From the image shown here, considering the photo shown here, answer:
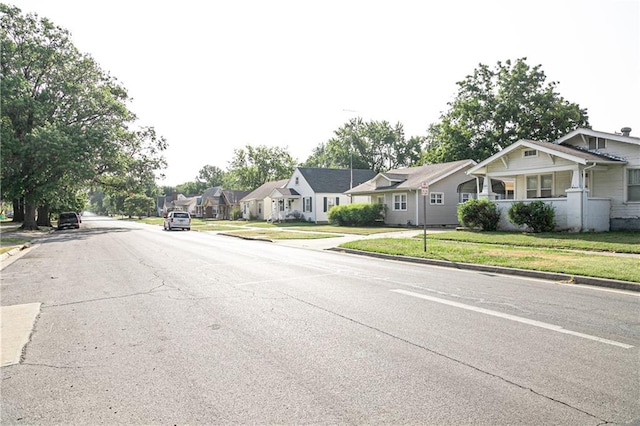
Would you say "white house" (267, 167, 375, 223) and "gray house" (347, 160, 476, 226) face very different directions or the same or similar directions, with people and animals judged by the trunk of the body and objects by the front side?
same or similar directions

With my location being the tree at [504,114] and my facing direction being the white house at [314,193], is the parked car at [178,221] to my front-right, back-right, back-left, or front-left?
front-left

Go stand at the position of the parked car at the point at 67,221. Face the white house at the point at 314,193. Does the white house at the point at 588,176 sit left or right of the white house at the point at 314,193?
right

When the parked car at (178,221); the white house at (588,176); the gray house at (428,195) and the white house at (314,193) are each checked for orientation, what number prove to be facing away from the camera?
1

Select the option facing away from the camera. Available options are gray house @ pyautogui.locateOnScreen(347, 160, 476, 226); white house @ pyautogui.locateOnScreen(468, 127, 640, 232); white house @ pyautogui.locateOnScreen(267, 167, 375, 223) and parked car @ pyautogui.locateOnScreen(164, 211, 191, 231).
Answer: the parked car

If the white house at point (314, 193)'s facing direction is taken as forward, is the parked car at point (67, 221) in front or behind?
in front

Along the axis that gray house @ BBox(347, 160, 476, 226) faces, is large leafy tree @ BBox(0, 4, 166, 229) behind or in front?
in front

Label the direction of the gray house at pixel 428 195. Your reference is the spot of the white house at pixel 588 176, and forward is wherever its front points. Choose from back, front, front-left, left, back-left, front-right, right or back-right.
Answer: right

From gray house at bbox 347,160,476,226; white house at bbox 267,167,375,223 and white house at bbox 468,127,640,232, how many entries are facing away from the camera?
0

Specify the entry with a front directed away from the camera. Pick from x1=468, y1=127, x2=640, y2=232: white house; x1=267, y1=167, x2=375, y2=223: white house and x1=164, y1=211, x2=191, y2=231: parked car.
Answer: the parked car

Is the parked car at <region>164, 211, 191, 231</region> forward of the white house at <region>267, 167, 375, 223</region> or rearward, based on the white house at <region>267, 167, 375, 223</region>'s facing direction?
forward

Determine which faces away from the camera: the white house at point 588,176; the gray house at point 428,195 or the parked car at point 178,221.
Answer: the parked car

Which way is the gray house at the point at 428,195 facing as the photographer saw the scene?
facing the viewer and to the left of the viewer

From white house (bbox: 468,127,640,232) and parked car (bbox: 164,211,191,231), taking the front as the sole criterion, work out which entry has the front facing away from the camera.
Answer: the parked car

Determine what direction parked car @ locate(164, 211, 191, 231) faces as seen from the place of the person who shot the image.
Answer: facing away from the viewer

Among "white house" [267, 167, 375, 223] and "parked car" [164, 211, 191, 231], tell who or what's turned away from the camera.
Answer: the parked car
